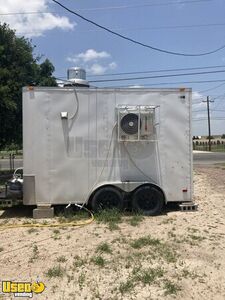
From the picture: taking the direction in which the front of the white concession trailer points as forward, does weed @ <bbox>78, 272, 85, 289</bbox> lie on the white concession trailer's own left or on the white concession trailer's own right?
on the white concession trailer's own left

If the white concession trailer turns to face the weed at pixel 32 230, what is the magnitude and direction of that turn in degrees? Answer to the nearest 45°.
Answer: approximately 45° to its left

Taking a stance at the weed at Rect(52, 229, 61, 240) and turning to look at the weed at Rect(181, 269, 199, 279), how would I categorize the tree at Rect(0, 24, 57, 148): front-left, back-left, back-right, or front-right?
back-left

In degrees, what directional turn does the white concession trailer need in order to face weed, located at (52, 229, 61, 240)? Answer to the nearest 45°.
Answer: approximately 45° to its left

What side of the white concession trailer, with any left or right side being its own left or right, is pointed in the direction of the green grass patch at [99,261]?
left

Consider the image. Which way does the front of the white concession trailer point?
to the viewer's left

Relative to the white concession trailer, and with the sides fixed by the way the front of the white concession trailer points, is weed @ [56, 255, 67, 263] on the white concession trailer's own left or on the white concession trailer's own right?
on the white concession trailer's own left

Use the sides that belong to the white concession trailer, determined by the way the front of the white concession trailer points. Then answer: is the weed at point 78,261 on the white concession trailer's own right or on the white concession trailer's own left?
on the white concession trailer's own left

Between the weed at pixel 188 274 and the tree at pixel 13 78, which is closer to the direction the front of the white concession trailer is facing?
the tree

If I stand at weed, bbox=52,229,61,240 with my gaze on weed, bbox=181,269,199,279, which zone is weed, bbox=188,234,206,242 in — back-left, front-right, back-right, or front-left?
front-left

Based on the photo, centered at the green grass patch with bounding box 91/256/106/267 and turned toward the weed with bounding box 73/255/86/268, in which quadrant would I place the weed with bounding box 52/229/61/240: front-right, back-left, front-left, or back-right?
front-right

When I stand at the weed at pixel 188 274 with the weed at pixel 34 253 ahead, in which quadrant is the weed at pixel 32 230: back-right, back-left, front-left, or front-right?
front-right
